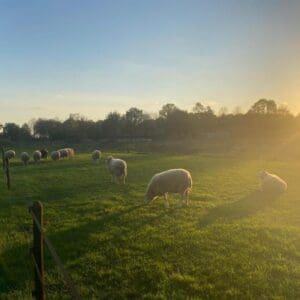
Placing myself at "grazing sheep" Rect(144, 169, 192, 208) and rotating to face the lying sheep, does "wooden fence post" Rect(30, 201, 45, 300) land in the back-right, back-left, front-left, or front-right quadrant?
back-right

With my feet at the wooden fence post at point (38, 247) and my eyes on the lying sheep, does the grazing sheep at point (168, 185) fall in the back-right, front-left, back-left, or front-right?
front-left

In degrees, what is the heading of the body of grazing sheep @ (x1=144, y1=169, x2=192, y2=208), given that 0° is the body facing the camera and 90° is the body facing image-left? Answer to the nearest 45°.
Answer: approximately 90°

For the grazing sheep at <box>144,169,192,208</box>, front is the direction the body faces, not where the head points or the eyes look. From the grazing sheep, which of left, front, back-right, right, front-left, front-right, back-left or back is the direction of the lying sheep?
back-right

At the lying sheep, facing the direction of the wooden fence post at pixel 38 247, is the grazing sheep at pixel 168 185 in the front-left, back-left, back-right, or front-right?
front-right

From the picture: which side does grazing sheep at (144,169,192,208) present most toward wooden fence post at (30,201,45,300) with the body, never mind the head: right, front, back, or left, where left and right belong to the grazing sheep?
left

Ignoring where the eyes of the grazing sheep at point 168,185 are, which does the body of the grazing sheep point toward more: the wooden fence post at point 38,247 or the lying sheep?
the wooden fence post
